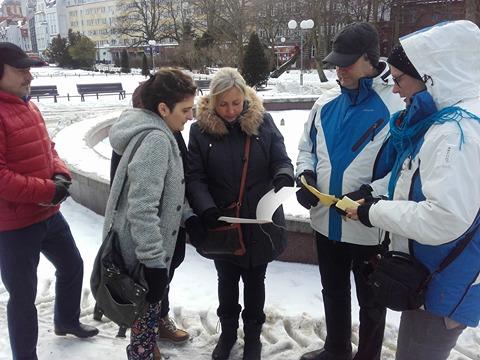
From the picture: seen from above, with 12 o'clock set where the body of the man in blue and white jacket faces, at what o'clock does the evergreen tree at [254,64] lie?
The evergreen tree is roughly at 4 o'clock from the man in blue and white jacket.

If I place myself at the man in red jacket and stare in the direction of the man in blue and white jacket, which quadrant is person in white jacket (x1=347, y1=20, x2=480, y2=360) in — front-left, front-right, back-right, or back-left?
front-right

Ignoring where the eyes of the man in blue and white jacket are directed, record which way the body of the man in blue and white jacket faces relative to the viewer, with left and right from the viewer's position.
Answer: facing the viewer and to the left of the viewer

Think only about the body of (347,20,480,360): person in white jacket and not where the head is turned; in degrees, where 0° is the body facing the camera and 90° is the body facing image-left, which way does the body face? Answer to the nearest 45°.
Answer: approximately 90°

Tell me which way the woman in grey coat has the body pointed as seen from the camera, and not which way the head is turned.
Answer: to the viewer's right

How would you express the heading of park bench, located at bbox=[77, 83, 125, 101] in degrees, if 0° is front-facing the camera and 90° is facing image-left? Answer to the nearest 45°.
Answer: approximately 0°

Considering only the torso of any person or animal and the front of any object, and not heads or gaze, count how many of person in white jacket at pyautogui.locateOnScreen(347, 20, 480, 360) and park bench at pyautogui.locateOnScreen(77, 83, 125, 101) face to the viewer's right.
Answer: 0

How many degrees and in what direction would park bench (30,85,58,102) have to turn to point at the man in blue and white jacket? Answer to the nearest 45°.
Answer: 0° — it already faces them

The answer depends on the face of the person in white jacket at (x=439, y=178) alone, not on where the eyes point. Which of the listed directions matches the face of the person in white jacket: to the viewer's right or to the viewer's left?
to the viewer's left

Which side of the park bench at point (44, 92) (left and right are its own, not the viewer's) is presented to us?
front

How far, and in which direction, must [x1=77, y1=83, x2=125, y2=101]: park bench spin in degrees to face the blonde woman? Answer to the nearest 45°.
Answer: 0° — it already faces them

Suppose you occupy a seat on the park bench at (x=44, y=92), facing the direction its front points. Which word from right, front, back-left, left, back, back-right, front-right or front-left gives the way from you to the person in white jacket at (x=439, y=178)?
front

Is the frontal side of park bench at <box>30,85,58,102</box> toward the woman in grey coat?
yes

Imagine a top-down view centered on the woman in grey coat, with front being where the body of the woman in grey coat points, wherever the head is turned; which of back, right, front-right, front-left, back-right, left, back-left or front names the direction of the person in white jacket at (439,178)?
front-right

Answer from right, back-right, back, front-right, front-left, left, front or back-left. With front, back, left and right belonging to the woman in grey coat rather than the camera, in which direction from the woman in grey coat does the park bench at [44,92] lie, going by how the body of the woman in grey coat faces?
left

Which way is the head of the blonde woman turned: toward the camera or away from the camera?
toward the camera

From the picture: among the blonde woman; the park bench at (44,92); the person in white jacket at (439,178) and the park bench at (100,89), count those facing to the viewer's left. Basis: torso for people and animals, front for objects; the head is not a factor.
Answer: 1

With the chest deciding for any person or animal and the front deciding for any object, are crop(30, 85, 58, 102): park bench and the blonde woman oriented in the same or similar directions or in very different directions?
same or similar directions
